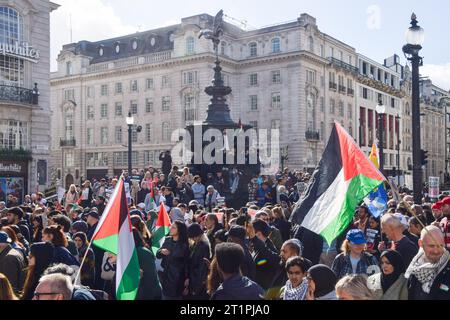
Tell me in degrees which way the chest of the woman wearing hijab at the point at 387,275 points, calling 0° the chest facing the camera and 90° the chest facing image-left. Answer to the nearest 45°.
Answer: approximately 45°

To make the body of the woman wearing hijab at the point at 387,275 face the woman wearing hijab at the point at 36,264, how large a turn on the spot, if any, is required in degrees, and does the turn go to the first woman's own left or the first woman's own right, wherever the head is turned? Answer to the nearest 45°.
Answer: approximately 45° to the first woman's own right
